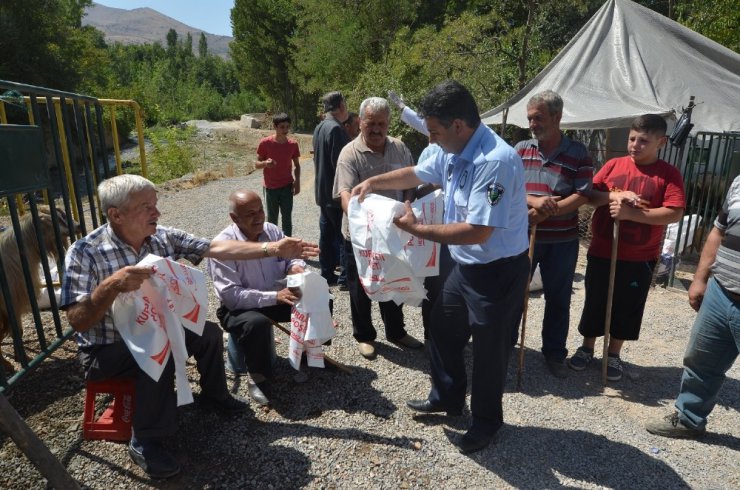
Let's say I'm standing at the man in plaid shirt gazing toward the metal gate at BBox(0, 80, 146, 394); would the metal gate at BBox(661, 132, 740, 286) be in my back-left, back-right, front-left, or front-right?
back-right

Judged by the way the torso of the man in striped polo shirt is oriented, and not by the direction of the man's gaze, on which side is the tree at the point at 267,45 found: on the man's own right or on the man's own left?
on the man's own right

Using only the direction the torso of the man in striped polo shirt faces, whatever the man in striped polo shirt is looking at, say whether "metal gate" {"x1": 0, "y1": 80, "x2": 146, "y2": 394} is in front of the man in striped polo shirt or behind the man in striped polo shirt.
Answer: in front

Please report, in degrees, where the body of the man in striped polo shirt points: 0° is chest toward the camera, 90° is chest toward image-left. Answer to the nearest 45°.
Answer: approximately 45°

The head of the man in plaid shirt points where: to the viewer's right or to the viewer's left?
to the viewer's right

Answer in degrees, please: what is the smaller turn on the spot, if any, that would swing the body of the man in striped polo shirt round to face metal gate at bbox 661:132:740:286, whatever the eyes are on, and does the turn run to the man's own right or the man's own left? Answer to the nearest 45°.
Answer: approximately 180°

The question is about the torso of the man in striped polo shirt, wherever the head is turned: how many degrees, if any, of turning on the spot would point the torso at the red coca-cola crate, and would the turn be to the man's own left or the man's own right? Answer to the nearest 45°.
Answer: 0° — they already face it
